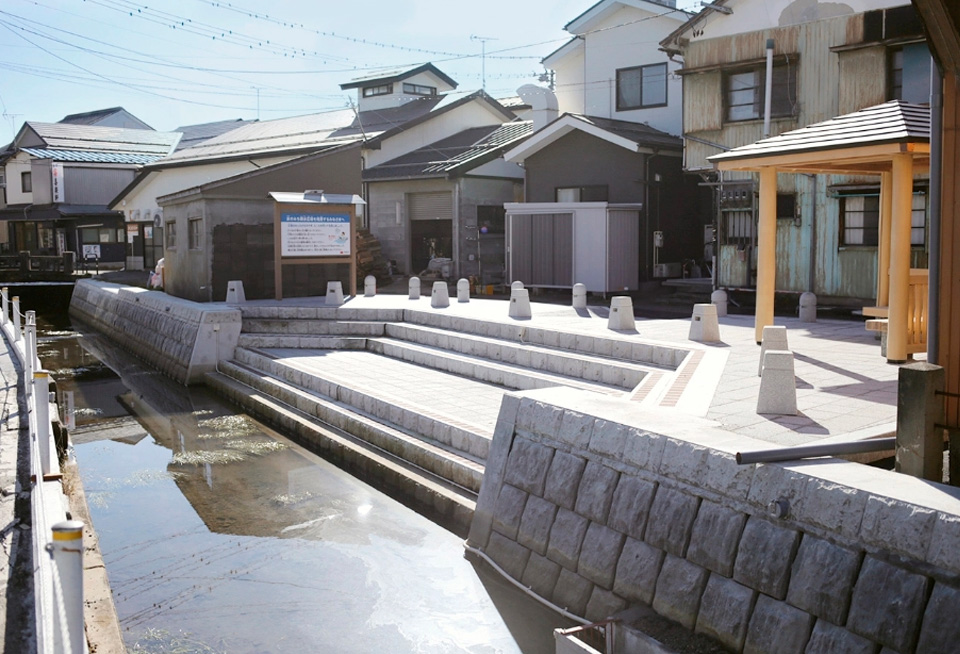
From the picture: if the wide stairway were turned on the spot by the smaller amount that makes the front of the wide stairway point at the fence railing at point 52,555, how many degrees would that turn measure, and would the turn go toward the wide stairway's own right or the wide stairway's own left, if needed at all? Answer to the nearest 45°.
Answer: approximately 45° to the wide stairway's own left

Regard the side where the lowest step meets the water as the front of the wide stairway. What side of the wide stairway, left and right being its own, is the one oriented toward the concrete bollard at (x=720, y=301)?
back

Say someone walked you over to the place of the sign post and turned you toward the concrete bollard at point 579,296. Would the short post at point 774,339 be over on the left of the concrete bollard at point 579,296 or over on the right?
right

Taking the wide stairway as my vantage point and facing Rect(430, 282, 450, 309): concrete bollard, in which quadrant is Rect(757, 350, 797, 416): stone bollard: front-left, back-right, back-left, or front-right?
back-right

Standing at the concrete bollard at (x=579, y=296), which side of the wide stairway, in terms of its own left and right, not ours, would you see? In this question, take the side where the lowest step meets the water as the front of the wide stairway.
back

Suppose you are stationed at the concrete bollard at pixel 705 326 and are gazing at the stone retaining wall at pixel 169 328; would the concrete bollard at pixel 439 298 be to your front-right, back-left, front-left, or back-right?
front-right

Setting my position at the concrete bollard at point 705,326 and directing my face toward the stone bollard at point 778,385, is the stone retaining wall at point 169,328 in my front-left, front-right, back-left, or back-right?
back-right

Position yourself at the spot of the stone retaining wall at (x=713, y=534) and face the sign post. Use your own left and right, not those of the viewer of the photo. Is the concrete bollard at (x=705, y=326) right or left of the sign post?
right

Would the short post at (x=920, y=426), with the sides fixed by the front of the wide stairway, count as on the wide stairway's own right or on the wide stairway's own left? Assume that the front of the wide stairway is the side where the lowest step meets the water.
on the wide stairway's own left

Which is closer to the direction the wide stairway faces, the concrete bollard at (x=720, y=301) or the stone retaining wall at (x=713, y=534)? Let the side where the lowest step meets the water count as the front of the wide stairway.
the stone retaining wall

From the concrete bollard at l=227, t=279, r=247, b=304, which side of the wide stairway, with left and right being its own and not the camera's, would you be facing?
right

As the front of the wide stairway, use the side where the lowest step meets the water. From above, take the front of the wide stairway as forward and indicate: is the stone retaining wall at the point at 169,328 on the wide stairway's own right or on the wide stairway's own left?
on the wide stairway's own right
